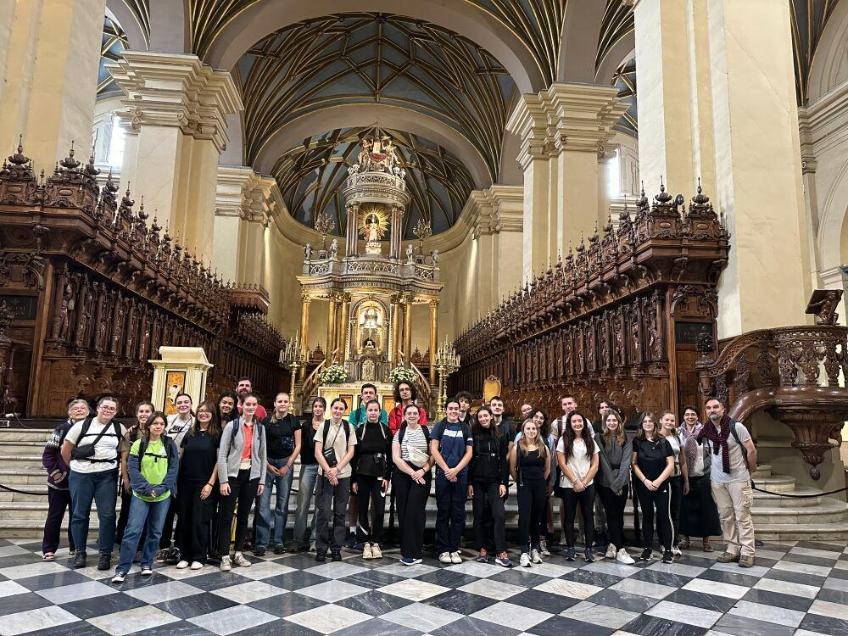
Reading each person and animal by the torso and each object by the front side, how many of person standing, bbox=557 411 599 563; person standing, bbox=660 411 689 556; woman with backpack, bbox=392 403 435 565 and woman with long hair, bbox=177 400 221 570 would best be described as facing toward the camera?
4

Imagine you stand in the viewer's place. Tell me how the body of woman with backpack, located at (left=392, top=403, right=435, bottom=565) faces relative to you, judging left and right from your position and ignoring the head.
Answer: facing the viewer

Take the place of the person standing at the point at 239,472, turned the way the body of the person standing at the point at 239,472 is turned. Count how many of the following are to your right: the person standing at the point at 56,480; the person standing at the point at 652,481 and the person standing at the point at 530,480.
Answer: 1

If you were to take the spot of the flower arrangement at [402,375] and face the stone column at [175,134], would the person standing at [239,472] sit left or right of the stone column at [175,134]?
left

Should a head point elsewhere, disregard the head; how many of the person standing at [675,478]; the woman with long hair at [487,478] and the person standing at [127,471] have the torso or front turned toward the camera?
3

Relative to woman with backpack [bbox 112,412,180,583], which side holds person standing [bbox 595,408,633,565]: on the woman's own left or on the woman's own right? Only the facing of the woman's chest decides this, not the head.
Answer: on the woman's own left

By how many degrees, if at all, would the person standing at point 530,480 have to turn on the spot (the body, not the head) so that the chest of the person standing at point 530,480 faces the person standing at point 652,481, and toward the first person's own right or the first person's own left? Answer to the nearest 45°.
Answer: approximately 90° to the first person's own left

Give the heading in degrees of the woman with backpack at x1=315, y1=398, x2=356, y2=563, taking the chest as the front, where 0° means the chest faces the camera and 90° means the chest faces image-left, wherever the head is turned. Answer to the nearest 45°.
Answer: approximately 0°

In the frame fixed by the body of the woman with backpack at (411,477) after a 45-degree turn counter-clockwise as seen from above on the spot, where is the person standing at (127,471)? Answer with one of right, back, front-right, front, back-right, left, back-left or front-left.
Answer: back-right

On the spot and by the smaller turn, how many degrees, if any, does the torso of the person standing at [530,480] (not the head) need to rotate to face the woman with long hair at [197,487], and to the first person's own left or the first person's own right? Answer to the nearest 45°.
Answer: approximately 90° to the first person's own right

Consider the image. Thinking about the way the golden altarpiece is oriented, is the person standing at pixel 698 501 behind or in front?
in front

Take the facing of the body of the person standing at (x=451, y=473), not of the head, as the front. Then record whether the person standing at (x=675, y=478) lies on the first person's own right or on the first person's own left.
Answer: on the first person's own left

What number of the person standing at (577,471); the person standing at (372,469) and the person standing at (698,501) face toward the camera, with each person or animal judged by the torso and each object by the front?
3

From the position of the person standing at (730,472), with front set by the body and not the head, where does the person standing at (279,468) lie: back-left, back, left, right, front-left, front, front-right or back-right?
front-right

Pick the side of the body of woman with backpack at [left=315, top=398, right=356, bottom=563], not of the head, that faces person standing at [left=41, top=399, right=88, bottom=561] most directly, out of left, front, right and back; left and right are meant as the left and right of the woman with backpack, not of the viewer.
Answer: right

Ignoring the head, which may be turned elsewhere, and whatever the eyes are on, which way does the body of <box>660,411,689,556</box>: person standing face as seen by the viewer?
toward the camera
